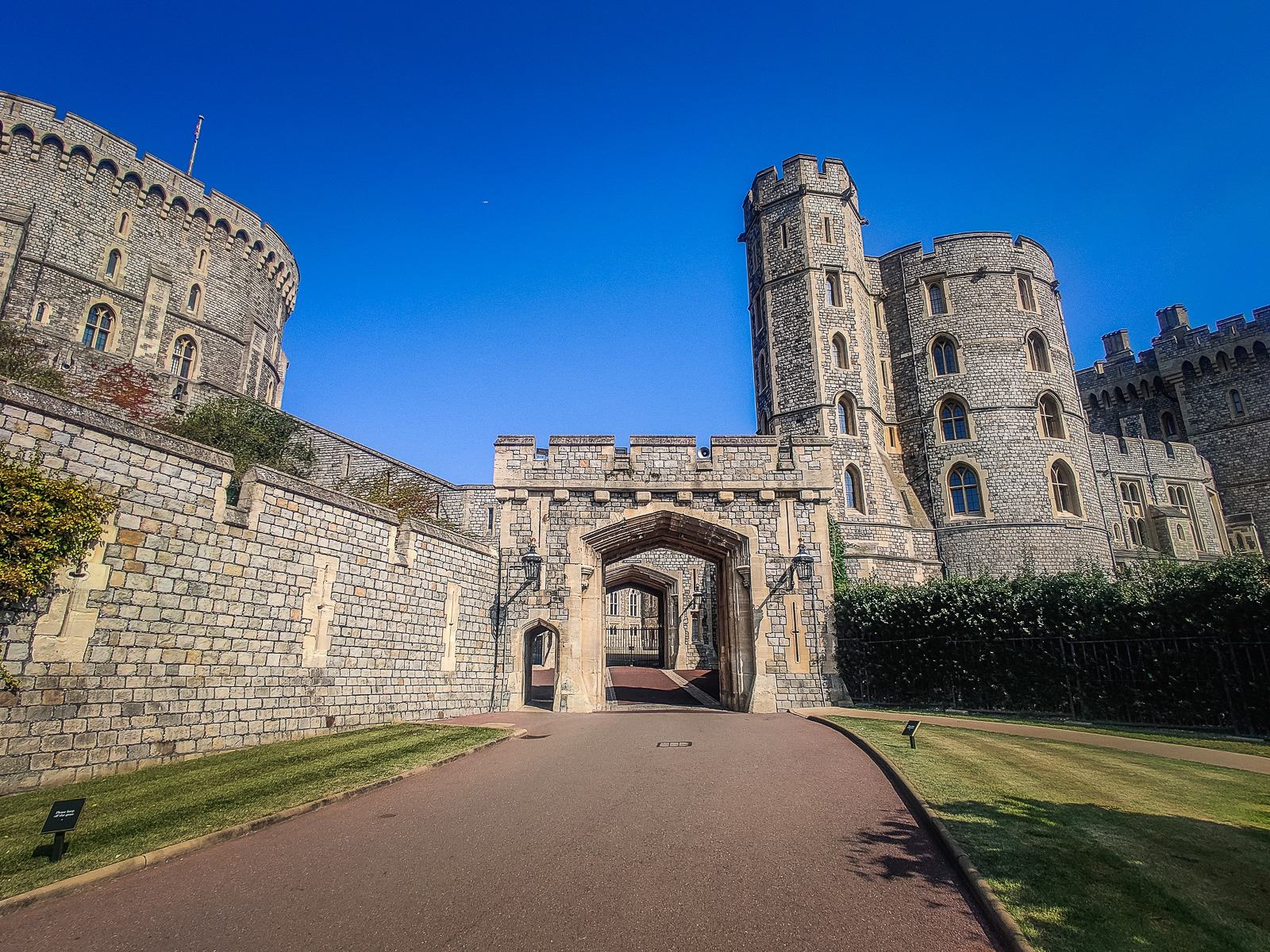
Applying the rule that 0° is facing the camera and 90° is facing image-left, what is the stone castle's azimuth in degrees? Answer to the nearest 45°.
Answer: approximately 0°

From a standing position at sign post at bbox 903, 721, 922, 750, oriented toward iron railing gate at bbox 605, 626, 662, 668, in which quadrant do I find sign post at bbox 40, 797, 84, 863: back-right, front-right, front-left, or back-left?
back-left

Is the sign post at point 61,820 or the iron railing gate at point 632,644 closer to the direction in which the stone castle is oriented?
the sign post

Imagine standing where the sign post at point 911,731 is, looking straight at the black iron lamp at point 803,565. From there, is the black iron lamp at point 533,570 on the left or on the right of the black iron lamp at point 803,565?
left

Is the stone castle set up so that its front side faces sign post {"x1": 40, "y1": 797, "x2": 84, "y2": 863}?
yes
